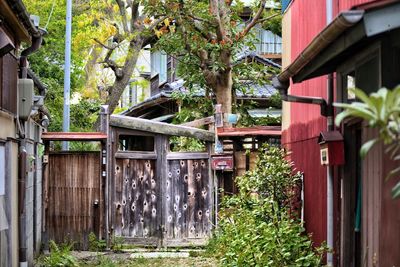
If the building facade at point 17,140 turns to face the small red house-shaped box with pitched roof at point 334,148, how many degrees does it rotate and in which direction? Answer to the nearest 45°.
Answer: approximately 45° to its right

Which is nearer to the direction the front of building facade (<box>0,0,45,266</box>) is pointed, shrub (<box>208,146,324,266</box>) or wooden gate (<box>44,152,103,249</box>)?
the shrub

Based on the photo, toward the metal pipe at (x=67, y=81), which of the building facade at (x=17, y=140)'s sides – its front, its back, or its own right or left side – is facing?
left

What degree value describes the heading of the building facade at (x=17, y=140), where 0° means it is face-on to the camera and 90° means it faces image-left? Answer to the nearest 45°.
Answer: approximately 270°

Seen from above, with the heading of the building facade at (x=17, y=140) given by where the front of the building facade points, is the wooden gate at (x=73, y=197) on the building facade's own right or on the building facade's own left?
on the building facade's own left

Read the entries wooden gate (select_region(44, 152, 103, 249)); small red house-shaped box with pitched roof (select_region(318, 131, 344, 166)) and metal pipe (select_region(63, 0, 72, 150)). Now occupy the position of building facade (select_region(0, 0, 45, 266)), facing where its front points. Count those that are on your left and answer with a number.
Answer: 2

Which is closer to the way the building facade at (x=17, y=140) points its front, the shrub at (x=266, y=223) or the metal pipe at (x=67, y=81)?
the shrub

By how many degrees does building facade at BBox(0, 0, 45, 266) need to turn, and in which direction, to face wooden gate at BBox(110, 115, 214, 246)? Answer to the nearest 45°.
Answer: approximately 45° to its left

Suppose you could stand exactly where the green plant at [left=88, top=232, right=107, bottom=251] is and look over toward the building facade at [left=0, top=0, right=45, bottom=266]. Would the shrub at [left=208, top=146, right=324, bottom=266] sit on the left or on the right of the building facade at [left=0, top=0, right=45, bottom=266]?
left
